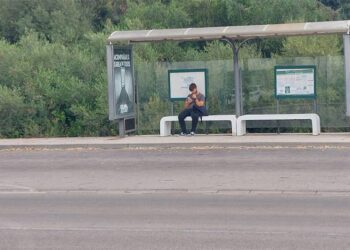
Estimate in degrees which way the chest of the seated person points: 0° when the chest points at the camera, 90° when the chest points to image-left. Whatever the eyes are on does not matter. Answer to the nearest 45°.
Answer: approximately 45°

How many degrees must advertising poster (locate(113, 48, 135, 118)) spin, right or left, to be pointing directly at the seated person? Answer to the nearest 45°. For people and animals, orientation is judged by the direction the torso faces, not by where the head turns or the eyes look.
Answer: approximately 45° to its left

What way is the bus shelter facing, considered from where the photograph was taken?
facing the viewer

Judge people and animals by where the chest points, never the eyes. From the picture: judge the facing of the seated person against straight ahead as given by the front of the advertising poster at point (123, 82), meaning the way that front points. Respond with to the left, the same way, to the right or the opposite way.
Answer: to the right

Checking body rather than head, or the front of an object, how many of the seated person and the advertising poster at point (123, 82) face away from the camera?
0

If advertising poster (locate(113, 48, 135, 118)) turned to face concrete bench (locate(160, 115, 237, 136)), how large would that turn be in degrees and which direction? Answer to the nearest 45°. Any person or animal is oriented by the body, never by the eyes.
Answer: approximately 45° to its left
